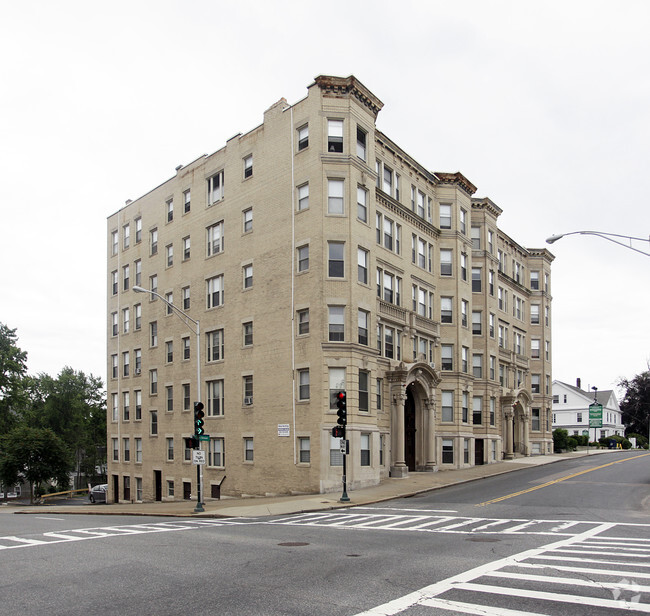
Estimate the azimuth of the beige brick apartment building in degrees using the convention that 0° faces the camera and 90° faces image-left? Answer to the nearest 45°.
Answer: approximately 315°
